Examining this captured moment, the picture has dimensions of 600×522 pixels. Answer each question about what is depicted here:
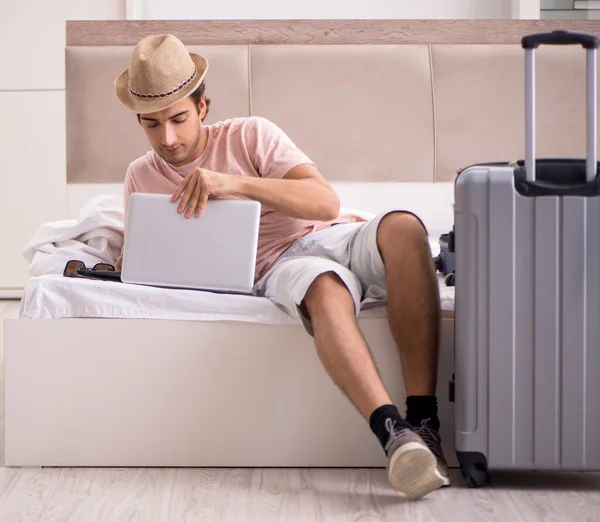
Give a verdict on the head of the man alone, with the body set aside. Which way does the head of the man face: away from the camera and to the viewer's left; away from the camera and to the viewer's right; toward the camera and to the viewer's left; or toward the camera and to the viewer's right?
toward the camera and to the viewer's left

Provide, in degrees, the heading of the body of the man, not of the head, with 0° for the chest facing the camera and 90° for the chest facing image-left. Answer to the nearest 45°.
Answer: approximately 0°
